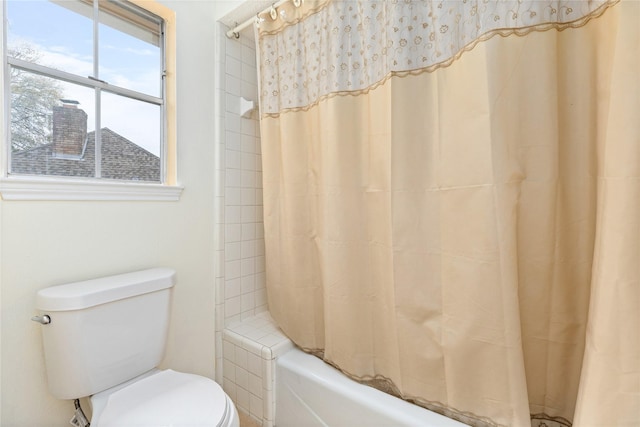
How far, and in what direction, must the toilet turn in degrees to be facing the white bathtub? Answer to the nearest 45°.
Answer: approximately 45° to its left

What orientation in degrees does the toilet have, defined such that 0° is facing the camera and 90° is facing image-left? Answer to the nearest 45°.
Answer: approximately 315°
